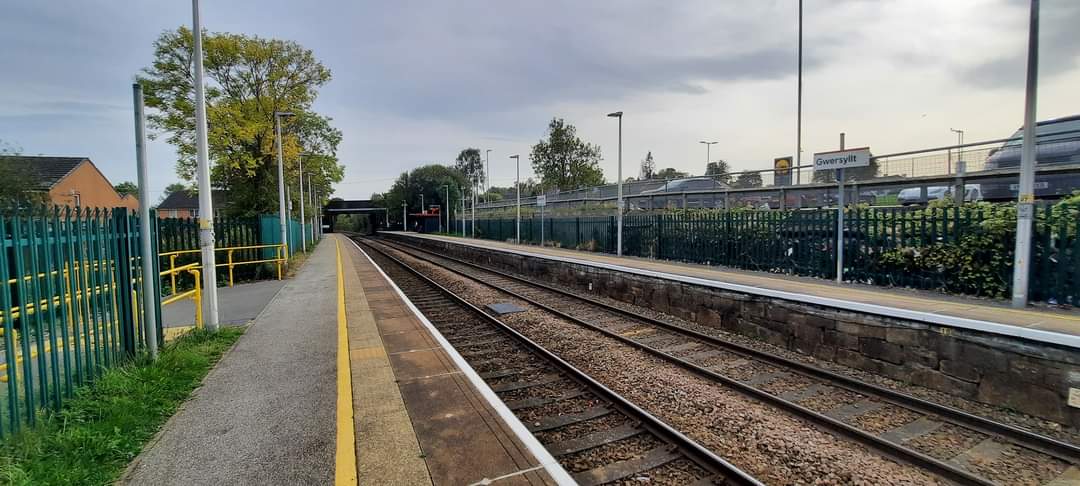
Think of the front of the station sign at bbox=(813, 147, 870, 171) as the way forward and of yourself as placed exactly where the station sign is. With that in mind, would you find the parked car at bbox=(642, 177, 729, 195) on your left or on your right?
on your right

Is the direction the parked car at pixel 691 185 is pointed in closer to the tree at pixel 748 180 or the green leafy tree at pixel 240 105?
the green leafy tree

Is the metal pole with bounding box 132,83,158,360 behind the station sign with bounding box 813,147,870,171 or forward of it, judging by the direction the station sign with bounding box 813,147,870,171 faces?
forward

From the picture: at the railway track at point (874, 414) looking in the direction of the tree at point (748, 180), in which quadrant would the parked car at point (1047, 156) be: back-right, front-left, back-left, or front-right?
front-right

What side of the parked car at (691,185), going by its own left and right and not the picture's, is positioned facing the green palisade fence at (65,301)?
left

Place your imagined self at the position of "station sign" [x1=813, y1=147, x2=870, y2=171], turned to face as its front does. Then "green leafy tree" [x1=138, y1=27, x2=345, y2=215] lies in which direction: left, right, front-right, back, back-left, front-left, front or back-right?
front-right

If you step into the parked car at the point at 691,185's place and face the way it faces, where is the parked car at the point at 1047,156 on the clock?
the parked car at the point at 1047,156 is roughly at 8 o'clock from the parked car at the point at 691,185.

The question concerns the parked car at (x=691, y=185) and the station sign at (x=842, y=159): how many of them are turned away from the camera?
0

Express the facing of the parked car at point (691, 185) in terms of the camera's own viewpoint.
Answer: facing to the left of the viewer

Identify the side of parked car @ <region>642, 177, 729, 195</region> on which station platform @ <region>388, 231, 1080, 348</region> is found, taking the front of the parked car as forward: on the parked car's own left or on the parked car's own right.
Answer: on the parked car's own left

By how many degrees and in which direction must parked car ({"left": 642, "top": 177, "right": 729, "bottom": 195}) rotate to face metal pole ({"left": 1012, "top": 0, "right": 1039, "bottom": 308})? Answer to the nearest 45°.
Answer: approximately 90° to its left

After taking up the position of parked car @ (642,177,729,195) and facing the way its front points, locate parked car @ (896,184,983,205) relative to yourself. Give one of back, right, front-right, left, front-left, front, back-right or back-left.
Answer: back-left

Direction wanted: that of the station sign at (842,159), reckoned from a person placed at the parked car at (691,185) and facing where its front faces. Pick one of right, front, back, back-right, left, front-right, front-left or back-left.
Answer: left

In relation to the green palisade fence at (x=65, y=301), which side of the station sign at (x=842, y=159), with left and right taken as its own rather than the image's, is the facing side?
front

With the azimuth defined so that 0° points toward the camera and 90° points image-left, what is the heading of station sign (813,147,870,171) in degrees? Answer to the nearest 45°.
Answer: approximately 45°
